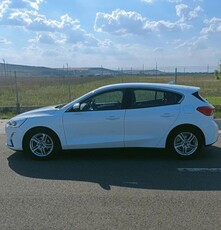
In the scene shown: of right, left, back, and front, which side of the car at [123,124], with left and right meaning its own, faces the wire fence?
right

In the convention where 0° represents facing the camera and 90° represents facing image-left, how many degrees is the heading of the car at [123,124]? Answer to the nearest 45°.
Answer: approximately 90°
